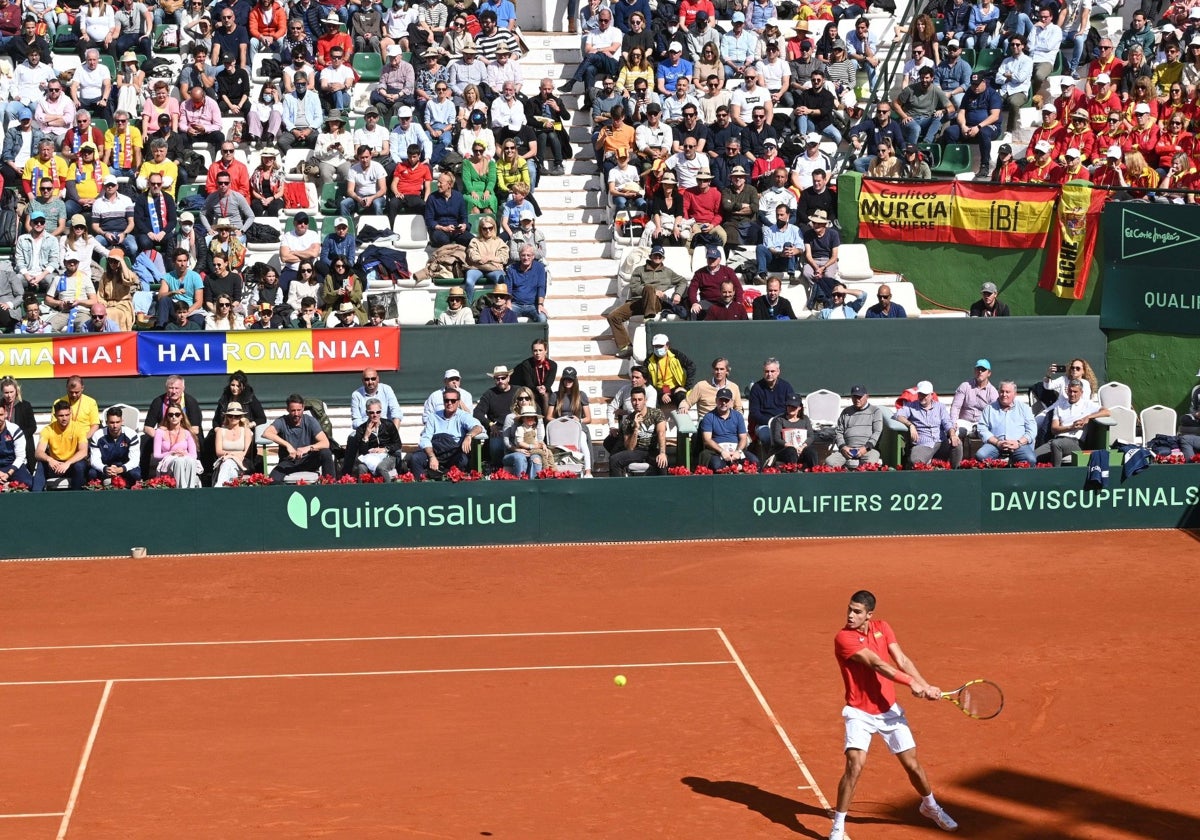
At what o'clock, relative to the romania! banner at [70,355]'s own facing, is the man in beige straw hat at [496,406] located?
The man in beige straw hat is roughly at 10 o'clock from the romania! banner.

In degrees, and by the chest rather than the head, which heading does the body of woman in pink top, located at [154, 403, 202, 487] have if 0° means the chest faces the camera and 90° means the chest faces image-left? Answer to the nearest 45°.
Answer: approximately 0°

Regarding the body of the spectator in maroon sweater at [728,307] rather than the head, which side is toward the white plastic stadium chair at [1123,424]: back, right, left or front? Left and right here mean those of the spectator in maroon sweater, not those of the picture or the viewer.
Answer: left

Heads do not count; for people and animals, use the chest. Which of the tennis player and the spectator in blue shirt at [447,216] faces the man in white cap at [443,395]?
the spectator in blue shirt

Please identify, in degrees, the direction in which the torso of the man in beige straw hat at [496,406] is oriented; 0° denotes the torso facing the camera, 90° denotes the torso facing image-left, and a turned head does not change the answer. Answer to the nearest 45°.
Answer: approximately 0°

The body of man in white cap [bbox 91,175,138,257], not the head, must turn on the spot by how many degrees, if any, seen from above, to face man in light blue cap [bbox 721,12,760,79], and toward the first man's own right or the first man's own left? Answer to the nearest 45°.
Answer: approximately 90° to the first man's own left

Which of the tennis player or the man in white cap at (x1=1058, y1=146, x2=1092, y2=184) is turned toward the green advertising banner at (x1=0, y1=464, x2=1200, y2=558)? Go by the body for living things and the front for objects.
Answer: the man in white cap

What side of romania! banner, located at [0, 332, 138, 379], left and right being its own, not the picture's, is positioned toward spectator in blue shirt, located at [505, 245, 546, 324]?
left

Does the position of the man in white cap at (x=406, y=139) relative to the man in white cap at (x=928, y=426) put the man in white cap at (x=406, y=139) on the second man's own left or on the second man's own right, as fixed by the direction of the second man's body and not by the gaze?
on the second man's own right

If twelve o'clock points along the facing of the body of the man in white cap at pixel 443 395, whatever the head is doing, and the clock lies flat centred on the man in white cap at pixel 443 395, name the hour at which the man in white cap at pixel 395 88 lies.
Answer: the man in white cap at pixel 395 88 is roughly at 6 o'clock from the man in white cap at pixel 443 395.
